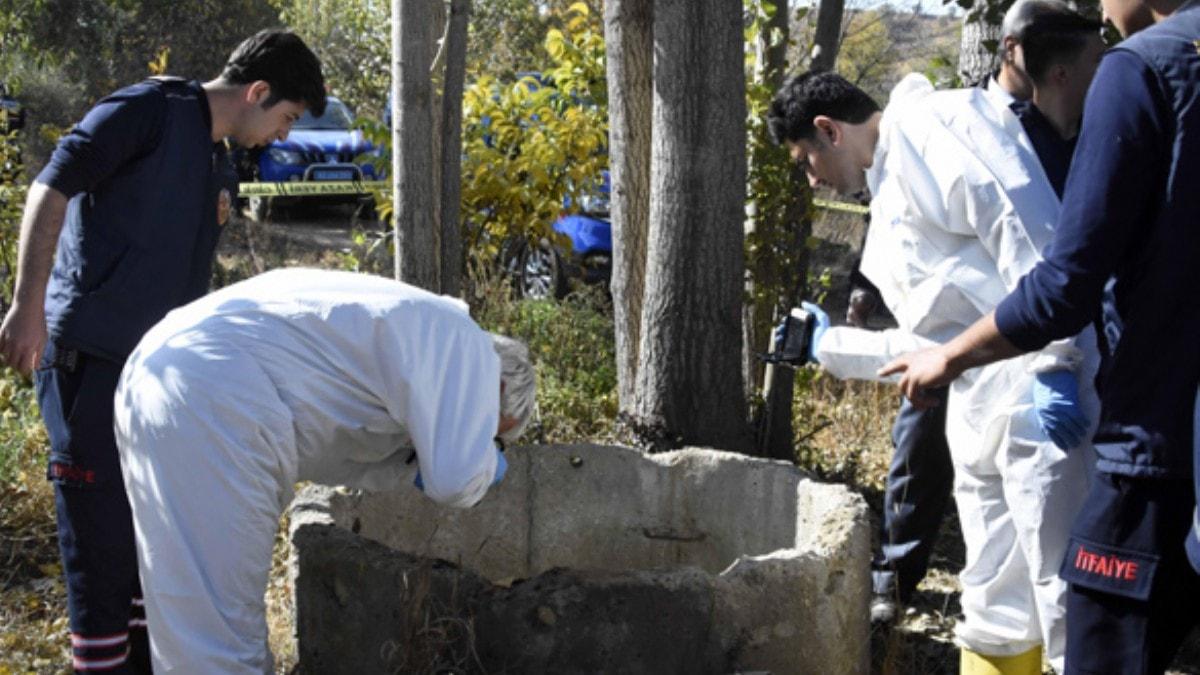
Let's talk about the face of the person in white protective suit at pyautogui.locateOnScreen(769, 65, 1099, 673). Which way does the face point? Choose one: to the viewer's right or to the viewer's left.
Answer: to the viewer's left

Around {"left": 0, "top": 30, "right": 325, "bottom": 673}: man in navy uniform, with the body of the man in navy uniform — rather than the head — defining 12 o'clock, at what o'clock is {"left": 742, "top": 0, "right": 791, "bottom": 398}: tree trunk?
The tree trunk is roughly at 11 o'clock from the man in navy uniform.

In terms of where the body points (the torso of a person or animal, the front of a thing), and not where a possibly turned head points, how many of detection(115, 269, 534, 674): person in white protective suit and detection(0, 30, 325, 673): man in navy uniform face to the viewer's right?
2

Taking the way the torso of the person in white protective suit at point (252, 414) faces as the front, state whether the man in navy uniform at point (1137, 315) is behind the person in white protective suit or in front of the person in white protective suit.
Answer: in front

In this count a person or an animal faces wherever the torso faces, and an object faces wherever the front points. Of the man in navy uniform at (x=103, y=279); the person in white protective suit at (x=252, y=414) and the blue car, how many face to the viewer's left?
0

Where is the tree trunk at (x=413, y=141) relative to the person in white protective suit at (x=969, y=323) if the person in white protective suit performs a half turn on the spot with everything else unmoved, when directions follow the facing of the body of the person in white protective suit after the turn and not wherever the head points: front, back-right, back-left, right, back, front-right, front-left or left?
back-left

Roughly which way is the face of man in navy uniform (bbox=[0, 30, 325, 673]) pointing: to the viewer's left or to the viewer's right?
to the viewer's right

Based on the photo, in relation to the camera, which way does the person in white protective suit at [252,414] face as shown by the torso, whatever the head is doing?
to the viewer's right

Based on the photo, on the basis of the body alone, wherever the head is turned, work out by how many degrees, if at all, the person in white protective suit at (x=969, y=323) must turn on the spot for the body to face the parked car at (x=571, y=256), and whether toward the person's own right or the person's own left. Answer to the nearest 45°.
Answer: approximately 45° to the person's own right

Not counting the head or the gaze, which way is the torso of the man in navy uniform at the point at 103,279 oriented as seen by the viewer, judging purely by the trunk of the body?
to the viewer's right

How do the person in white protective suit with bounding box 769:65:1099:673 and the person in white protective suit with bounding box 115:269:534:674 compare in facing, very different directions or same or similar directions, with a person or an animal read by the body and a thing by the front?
very different directions

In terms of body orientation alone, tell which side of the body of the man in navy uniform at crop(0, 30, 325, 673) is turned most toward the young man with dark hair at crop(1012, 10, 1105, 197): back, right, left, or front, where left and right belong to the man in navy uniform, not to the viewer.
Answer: front

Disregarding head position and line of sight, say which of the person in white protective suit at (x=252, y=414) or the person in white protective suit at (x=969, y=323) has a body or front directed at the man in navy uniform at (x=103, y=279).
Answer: the person in white protective suit at (x=969, y=323)

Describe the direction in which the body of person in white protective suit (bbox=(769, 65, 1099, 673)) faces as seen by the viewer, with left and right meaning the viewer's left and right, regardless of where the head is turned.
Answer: facing to the left of the viewer
